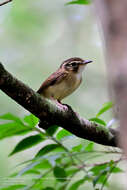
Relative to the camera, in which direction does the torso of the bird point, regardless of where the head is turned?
to the viewer's right

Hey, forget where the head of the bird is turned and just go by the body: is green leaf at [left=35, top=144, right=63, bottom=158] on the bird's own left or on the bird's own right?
on the bird's own right

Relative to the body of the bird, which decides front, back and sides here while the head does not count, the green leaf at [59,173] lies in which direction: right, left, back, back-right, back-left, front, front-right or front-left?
right

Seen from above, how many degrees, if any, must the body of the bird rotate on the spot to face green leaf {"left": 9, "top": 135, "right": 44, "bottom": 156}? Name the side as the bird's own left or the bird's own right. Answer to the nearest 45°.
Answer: approximately 90° to the bird's own right

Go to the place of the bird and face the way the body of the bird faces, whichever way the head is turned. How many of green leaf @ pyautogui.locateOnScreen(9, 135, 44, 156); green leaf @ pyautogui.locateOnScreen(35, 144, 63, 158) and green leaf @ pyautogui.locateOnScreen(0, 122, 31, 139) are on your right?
3

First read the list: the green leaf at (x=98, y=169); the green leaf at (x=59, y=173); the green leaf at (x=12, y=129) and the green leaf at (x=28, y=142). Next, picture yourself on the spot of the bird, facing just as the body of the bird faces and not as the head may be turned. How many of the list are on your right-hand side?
4
